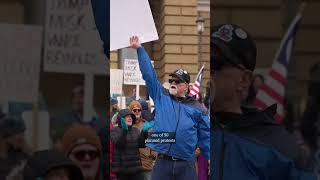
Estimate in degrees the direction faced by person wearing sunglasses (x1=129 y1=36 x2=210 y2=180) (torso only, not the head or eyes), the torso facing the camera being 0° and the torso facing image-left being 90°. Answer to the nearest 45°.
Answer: approximately 45°
